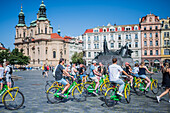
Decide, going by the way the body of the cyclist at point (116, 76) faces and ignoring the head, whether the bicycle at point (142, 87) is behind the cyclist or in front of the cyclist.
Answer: in front

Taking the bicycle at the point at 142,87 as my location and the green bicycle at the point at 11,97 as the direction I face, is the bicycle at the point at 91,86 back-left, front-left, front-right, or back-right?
front-right

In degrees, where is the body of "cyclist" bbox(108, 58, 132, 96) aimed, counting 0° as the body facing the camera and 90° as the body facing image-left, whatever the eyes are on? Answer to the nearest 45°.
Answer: approximately 225°

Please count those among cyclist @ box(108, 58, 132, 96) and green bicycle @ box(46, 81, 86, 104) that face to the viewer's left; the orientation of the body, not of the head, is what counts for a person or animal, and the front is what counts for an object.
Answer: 0

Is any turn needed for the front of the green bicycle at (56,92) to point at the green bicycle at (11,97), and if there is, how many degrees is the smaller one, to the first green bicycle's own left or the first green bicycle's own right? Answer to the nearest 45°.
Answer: approximately 135° to the first green bicycle's own right

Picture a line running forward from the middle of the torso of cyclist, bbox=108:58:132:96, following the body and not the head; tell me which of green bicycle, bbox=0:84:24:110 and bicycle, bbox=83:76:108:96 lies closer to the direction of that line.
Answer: the bicycle

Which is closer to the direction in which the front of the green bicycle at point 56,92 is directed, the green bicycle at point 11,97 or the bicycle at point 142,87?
the bicycle

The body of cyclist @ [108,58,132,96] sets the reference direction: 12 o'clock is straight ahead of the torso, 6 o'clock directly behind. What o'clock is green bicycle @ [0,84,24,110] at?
The green bicycle is roughly at 7 o'clock from the cyclist.

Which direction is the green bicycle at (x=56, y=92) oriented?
to the viewer's right

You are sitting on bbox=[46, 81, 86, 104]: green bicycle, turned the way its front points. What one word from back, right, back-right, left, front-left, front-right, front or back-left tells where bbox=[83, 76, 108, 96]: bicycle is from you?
front-left
